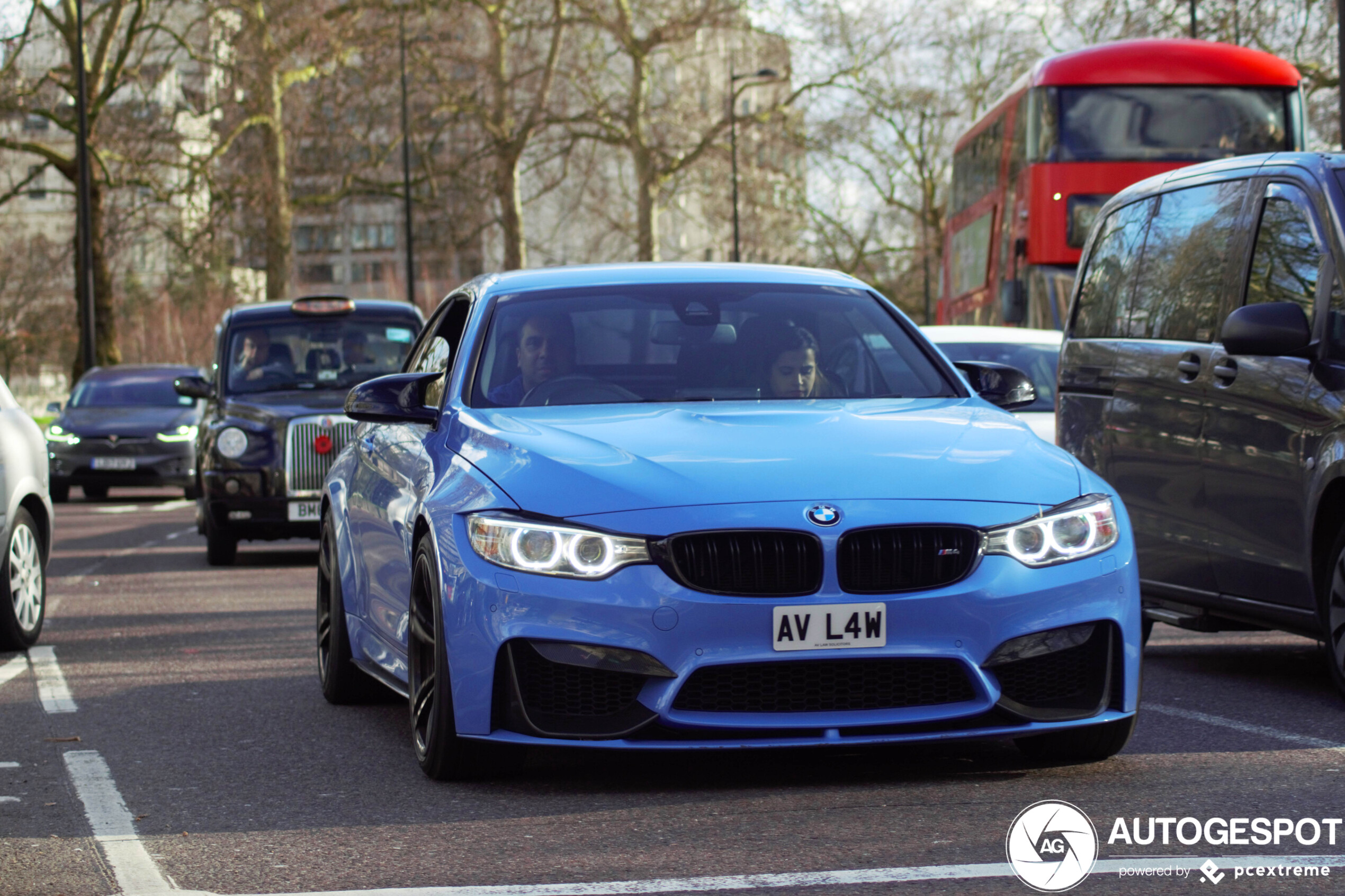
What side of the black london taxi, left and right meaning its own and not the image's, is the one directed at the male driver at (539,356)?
front

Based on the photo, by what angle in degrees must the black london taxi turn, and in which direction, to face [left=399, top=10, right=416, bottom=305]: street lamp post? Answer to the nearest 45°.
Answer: approximately 180°

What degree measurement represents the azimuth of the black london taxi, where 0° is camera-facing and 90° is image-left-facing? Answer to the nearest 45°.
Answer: approximately 0°

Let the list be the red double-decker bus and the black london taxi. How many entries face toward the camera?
2

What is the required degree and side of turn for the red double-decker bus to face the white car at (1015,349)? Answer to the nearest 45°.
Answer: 0° — it already faces it

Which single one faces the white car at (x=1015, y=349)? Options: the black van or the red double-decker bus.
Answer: the red double-decker bus

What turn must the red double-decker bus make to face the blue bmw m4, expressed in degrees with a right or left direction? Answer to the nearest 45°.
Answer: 0° — it already faces it

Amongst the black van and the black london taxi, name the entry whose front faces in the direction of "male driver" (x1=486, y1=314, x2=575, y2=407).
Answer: the black london taxi

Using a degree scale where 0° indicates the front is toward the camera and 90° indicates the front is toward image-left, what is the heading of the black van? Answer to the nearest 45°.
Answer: approximately 315°

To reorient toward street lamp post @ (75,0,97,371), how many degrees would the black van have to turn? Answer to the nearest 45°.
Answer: approximately 180°
